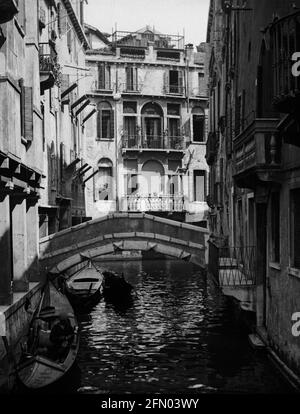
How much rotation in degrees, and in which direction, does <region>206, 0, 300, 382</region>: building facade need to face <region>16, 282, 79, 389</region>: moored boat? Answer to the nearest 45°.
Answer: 0° — it already faces it

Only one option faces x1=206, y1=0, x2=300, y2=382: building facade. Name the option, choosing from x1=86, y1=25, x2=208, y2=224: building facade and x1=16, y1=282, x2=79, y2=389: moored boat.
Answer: x1=86, y1=25, x2=208, y2=224: building facade

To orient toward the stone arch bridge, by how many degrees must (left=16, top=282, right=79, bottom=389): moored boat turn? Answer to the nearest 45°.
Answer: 0° — it already faces it

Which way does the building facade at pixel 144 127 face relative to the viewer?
toward the camera

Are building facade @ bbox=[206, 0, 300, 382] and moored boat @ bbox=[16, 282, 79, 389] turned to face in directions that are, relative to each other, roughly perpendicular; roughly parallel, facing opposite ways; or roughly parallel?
roughly perpendicular

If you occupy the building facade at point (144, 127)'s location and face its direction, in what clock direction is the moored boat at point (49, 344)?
The moored boat is roughly at 12 o'clock from the building facade.

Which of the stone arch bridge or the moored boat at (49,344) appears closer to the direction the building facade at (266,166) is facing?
the moored boat

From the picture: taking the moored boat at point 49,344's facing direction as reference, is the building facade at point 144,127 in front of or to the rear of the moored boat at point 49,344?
in front

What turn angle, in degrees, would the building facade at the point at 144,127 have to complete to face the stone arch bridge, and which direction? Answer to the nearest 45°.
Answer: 0° — it already faces it

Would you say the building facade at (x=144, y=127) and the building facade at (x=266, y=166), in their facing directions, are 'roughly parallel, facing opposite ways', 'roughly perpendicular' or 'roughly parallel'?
roughly perpendicular

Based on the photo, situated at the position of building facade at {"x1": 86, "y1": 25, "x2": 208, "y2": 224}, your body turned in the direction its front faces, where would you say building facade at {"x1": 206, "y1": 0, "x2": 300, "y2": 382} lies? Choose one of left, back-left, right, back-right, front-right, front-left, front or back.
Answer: front

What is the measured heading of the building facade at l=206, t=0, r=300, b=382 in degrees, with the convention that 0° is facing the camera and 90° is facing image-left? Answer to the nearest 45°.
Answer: approximately 90°

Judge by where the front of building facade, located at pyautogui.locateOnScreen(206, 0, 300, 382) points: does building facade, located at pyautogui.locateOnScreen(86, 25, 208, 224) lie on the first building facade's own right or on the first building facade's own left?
on the first building facade's own right

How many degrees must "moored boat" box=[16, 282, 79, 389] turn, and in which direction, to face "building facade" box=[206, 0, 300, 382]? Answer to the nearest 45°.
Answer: approximately 90° to its right

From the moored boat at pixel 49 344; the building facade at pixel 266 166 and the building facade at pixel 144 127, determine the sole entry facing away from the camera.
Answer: the moored boat

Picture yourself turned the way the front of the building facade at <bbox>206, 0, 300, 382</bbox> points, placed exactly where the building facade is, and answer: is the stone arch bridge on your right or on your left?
on your right

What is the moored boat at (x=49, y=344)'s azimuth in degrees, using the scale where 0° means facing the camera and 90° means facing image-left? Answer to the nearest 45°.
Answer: approximately 180°

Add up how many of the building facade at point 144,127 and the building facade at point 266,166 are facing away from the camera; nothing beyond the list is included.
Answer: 0
